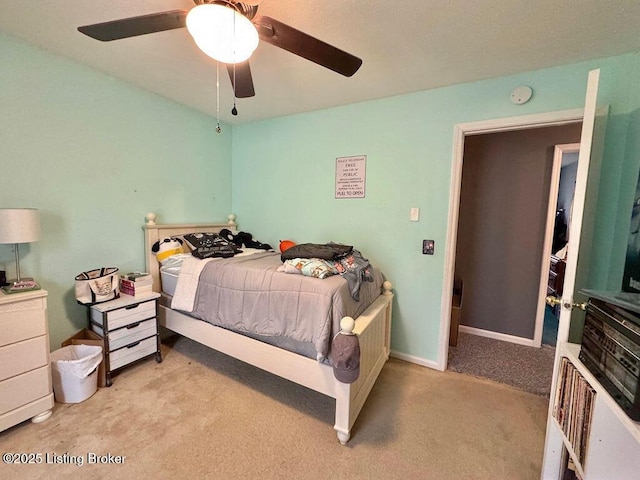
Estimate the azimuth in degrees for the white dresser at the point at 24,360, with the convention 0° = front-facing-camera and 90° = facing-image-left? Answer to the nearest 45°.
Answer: approximately 315°

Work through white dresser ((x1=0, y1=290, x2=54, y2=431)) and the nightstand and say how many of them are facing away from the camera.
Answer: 0

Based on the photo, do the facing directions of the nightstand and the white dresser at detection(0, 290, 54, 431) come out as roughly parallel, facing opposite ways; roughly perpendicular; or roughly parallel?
roughly parallel

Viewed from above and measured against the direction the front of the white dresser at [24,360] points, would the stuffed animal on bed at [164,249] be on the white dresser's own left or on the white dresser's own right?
on the white dresser's own left

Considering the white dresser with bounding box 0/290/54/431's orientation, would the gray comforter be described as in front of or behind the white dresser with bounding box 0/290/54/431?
in front

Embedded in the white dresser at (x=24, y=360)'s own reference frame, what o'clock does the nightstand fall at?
The nightstand is roughly at 10 o'clock from the white dresser.

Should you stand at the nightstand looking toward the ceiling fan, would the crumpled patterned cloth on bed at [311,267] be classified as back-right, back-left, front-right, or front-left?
front-left

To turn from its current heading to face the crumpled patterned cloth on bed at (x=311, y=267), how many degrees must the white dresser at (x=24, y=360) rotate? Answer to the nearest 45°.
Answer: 0° — it already faces it

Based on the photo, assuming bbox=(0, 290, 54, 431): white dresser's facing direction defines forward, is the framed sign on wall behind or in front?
in front
